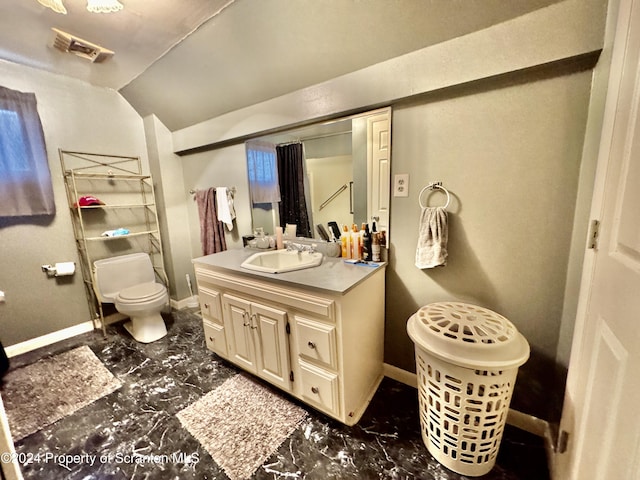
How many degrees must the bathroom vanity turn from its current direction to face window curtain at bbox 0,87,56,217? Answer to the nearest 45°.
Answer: approximately 90° to its right

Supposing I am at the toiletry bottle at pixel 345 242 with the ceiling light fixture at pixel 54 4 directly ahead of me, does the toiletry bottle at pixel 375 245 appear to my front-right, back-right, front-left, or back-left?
back-left

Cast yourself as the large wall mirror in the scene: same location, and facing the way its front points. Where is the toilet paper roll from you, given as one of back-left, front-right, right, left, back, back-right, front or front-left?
front-right

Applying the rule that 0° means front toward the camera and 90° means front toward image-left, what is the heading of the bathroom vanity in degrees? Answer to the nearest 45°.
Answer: approximately 45°

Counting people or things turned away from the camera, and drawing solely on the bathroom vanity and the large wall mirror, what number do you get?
0

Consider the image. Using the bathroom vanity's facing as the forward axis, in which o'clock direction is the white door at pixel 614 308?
The white door is roughly at 9 o'clock from the bathroom vanity.

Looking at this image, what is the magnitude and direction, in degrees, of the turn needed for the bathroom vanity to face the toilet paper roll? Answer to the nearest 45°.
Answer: approximately 90° to its right

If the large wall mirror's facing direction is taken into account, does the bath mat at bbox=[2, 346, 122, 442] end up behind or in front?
in front

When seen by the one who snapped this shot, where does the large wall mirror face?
facing the viewer and to the left of the viewer

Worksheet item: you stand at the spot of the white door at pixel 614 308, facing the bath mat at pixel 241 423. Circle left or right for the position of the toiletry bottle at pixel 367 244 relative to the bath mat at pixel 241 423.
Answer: right
